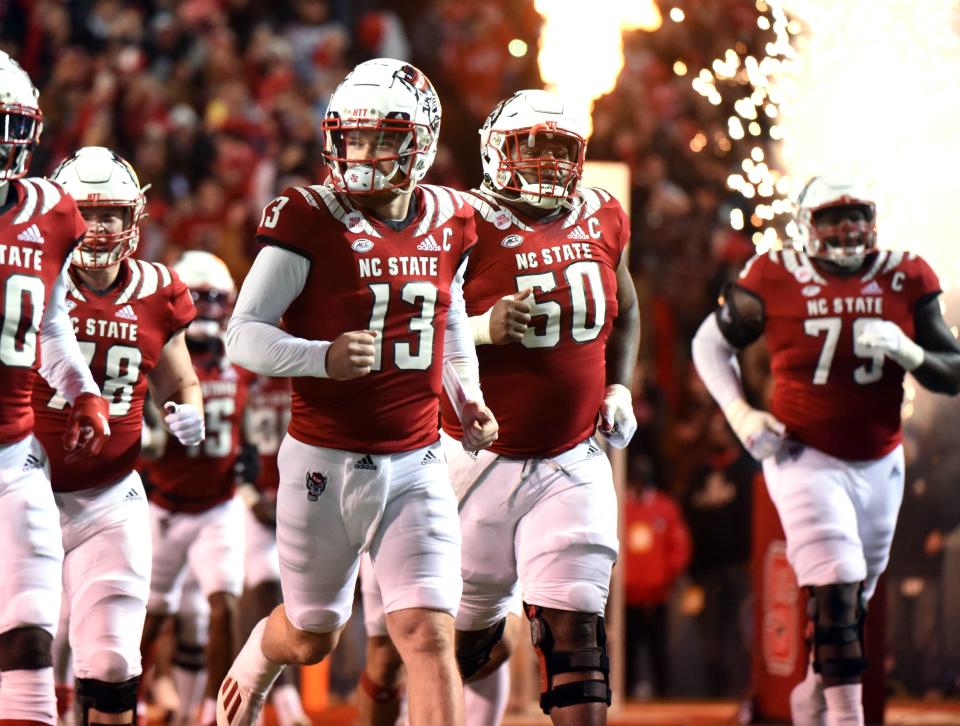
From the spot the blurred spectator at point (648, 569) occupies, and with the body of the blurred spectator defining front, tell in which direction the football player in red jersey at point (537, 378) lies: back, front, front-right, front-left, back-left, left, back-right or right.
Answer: front

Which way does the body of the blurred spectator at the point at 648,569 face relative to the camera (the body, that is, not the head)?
toward the camera

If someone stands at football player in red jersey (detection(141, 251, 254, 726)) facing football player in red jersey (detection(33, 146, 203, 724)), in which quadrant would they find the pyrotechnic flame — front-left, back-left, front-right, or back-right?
back-left

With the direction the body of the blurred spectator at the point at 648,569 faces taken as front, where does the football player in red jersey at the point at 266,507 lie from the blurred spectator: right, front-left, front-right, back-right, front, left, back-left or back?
front-right

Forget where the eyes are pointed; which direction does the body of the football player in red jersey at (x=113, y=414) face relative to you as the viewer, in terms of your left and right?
facing the viewer

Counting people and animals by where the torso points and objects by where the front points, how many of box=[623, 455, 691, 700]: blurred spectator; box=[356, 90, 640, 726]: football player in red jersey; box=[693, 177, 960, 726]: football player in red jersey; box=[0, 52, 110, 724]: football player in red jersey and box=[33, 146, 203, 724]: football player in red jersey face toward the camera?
5

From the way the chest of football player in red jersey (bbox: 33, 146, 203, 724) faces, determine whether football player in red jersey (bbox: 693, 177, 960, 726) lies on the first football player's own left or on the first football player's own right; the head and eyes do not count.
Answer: on the first football player's own left

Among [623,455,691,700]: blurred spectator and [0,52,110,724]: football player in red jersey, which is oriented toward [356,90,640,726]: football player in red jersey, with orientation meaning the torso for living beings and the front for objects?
the blurred spectator

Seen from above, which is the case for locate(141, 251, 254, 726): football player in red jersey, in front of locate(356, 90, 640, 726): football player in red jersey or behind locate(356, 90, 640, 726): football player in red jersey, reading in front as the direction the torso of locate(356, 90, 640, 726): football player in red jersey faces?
behind

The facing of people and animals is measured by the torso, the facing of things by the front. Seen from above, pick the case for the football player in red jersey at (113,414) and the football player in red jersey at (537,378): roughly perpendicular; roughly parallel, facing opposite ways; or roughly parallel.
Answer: roughly parallel

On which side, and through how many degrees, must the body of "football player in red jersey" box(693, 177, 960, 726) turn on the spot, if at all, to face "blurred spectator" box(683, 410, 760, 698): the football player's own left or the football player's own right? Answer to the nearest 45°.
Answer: approximately 180°

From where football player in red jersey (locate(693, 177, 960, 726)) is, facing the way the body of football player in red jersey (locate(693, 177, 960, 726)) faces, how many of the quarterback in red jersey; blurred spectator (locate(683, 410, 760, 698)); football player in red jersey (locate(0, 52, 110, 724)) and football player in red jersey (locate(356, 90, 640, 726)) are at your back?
1

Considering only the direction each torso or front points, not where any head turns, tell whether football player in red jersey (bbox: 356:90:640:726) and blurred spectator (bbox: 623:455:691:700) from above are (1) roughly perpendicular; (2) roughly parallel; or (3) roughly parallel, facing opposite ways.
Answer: roughly parallel

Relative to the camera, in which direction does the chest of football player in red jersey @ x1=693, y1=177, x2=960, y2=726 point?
toward the camera

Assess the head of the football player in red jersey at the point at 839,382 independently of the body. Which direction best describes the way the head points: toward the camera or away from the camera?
toward the camera
